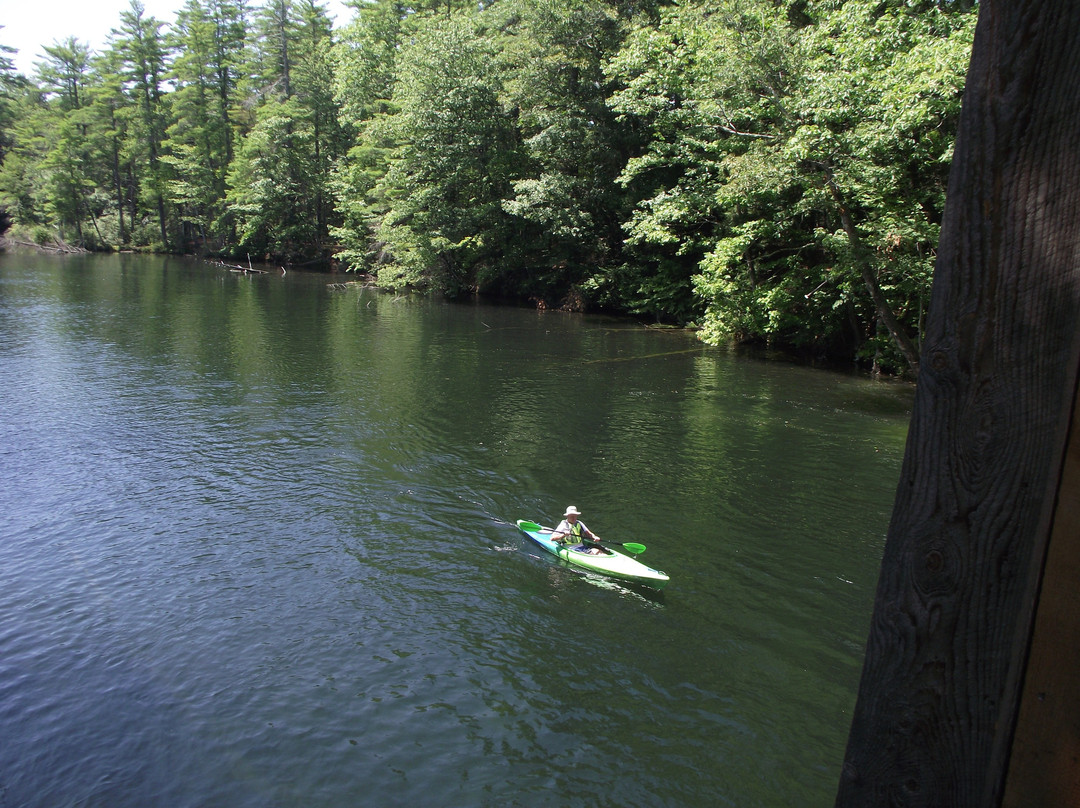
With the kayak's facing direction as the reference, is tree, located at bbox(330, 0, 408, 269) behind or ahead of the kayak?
behind

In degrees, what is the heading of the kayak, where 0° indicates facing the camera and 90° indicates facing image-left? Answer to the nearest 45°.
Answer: approximately 315°

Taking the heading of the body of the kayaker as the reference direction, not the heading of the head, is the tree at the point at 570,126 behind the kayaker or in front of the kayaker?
behind

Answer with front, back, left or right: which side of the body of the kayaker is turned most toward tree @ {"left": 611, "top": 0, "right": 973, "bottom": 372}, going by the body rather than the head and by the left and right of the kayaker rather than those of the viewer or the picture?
left

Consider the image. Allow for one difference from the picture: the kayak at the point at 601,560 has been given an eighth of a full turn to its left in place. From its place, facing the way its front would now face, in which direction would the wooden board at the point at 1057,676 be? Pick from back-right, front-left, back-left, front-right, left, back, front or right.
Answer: right

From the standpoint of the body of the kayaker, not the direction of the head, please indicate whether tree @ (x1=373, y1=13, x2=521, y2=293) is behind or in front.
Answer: behind

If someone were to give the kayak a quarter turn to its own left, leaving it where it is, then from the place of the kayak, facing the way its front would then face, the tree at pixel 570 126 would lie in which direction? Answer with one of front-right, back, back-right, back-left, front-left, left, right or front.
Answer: front-left

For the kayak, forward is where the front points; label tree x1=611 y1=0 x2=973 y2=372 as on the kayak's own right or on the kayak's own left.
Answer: on the kayak's own left

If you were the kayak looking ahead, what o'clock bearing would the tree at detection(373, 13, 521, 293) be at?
The tree is roughly at 7 o'clock from the kayak.

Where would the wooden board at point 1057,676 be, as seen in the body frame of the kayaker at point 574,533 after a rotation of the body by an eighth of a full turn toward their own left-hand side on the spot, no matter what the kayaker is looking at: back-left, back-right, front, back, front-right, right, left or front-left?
right

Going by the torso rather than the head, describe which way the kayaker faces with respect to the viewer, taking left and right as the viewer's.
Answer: facing the viewer and to the right of the viewer
